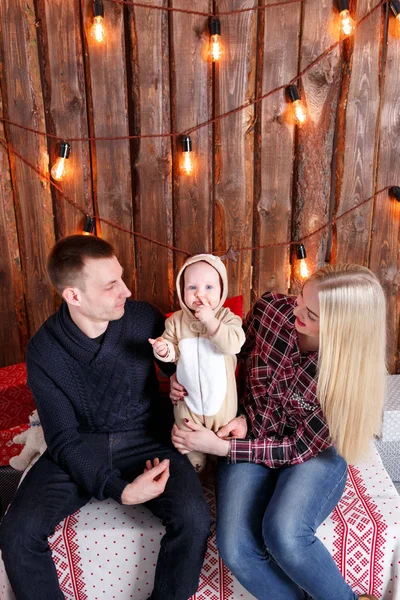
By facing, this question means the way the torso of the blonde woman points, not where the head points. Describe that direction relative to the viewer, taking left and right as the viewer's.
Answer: facing the viewer and to the left of the viewer

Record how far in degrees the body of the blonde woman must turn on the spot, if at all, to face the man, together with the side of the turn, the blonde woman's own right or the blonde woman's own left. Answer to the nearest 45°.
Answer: approximately 45° to the blonde woman's own right

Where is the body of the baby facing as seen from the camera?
toward the camera

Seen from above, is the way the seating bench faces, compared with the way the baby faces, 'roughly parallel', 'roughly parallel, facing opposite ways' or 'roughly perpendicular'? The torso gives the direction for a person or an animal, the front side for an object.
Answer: roughly parallel

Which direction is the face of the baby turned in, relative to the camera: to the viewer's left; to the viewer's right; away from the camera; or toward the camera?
toward the camera

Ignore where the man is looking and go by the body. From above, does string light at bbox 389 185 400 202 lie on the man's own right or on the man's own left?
on the man's own left

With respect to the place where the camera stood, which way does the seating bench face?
facing the viewer

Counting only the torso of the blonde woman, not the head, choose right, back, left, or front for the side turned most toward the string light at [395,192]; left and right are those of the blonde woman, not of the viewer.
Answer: back

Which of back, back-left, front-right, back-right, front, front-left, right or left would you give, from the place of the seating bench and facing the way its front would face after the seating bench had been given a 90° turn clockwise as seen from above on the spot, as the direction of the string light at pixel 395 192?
back-right

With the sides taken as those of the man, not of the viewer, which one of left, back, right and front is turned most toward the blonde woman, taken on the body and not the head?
left
